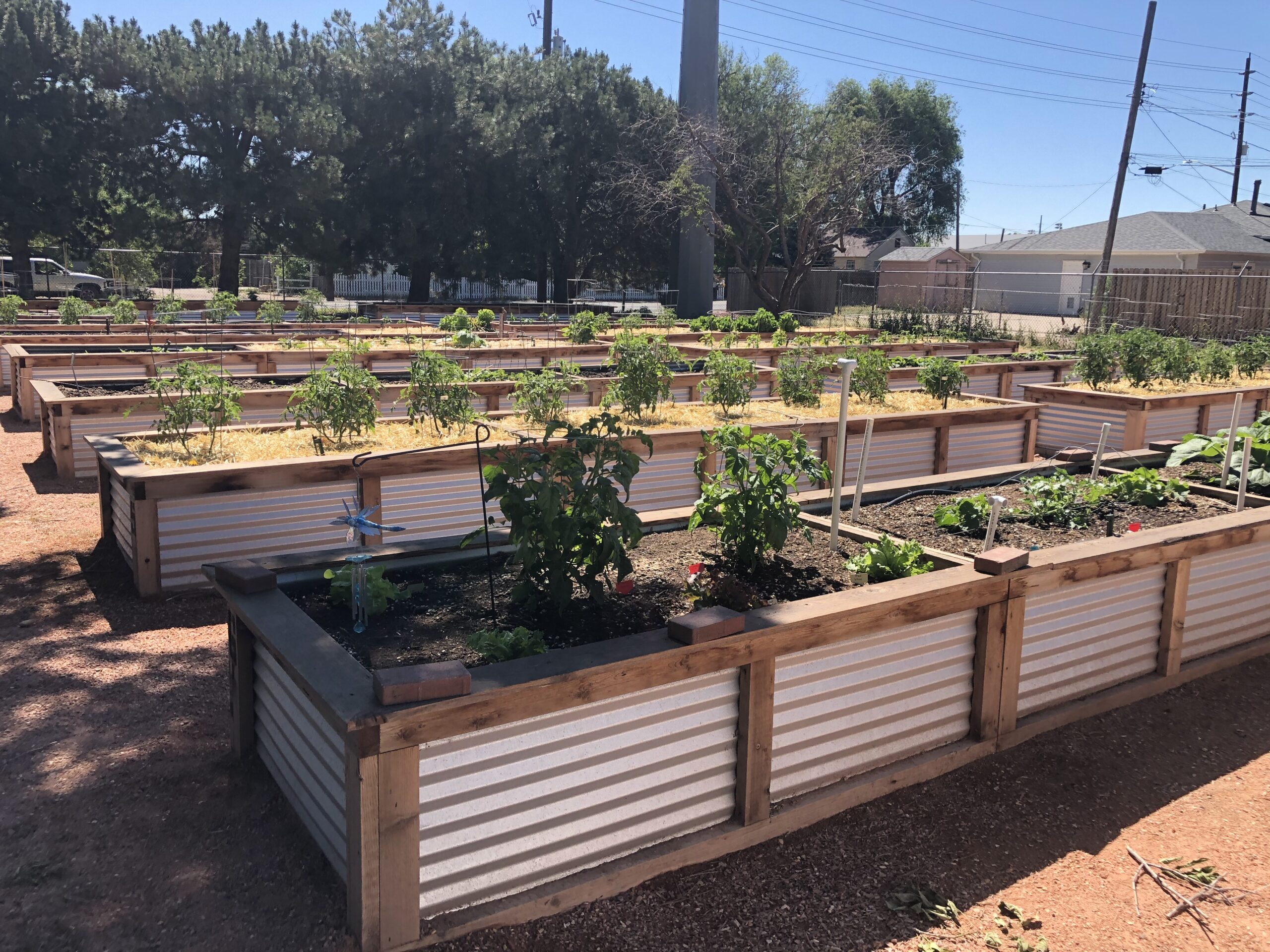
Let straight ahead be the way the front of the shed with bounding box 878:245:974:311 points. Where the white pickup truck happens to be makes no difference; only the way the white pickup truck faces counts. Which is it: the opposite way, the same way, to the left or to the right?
to the left

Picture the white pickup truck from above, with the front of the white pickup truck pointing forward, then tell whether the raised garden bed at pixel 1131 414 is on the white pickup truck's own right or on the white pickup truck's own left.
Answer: on the white pickup truck's own right

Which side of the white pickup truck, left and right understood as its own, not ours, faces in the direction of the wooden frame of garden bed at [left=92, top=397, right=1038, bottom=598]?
right

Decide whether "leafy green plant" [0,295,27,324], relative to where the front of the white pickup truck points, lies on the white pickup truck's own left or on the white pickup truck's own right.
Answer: on the white pickup truck's own right

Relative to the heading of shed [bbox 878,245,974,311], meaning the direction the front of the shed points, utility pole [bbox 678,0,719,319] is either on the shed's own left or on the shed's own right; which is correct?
on the shed's own right

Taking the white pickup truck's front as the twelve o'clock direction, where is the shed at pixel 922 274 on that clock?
The shed is roughly at 12 o'clock from the white pickup truck.

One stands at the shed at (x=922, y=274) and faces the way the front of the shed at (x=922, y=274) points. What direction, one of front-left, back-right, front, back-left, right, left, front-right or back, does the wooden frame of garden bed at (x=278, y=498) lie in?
front-right

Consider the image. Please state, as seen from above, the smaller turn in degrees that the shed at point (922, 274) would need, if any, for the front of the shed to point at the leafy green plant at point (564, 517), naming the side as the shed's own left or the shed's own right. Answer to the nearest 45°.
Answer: approximately 45° to the shed's own right

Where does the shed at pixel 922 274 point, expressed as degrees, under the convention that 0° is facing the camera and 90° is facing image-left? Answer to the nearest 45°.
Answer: approximately 315°

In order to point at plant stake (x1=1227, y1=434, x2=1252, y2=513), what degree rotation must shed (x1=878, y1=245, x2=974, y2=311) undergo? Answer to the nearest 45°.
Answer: approximately 45° to its right

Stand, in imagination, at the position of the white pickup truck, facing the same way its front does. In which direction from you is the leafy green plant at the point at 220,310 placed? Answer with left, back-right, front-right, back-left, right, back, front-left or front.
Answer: right

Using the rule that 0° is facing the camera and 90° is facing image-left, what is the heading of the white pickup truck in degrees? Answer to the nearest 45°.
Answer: approximately 270°

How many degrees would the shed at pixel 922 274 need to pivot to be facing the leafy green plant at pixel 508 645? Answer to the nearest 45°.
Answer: approximately 45° to its right

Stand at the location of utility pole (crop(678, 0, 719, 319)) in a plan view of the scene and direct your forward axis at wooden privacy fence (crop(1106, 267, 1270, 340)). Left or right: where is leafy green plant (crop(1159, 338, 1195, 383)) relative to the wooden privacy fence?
right

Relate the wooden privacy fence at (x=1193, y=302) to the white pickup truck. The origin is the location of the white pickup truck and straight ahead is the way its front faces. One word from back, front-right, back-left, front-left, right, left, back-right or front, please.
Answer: front-right

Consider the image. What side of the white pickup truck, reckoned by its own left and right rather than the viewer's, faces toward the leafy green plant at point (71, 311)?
right
